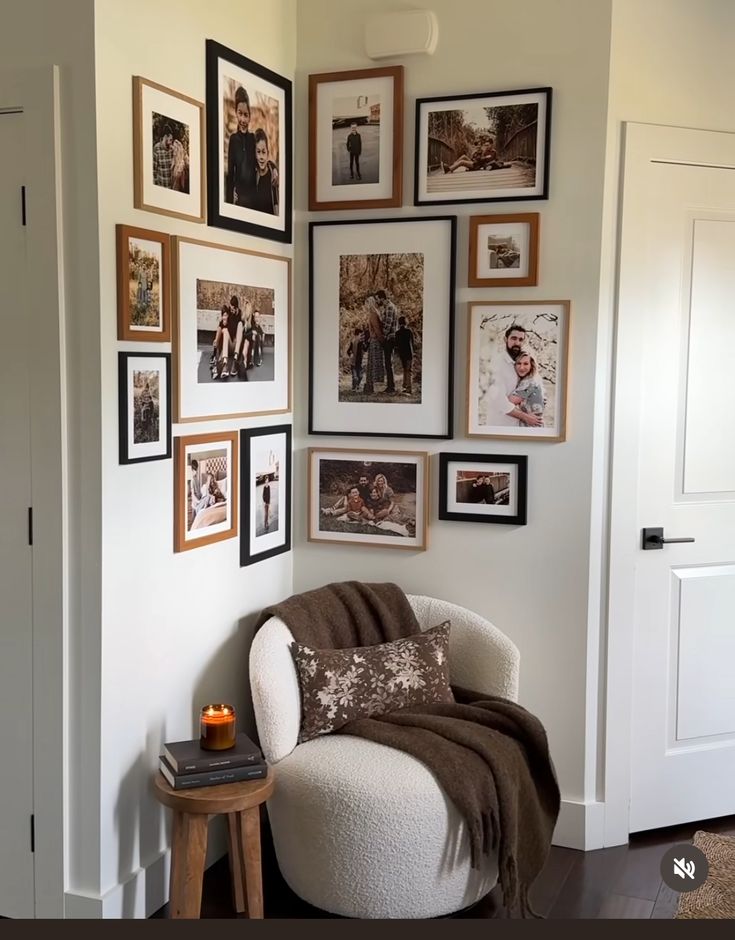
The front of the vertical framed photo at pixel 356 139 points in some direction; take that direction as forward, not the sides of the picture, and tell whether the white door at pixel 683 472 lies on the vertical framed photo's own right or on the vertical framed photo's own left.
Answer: on the vertical framed photo's own left

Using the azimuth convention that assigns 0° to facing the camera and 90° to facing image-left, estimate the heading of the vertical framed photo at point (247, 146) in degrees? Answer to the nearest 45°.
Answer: approximately 315°

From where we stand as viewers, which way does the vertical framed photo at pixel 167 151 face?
facing the viewer and to the right of the viewer

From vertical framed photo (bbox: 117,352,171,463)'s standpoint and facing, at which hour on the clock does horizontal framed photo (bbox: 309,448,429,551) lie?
The horizontal framed photo is roughly at 9 o'clock from the vertical framed photo.

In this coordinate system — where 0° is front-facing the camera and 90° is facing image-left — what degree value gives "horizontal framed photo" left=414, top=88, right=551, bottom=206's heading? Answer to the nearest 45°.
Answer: approximately 45°

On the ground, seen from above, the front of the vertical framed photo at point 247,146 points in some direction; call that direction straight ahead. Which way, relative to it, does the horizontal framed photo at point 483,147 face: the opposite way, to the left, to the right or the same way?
to the right

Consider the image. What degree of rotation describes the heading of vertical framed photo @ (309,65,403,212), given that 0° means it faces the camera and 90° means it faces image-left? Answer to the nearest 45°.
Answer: approximately 45°
